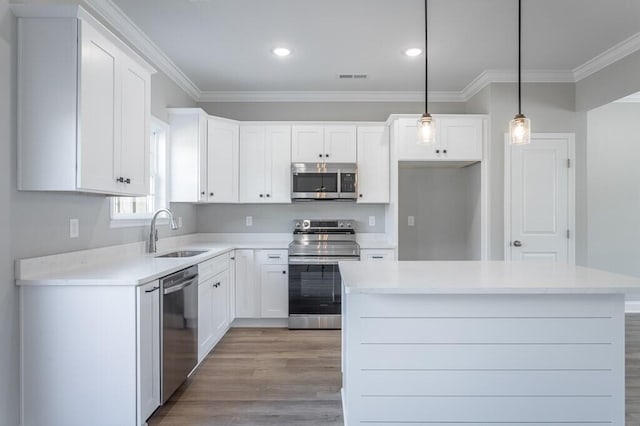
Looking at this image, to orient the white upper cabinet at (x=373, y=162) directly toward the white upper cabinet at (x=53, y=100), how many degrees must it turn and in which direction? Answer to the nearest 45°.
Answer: approximately 45° to its right

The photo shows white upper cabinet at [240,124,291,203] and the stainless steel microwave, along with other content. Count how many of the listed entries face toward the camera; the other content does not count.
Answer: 2

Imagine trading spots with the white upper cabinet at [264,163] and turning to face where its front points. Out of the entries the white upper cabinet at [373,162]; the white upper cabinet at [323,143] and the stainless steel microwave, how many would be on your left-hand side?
3

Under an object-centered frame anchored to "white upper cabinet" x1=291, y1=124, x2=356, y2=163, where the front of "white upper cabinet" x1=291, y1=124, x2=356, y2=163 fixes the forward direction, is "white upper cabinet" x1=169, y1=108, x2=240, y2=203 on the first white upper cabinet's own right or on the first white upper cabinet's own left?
on the first white upper cabinet's own right

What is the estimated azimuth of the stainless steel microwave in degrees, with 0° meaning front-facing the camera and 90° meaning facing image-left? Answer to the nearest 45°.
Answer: approximately 0°
